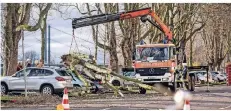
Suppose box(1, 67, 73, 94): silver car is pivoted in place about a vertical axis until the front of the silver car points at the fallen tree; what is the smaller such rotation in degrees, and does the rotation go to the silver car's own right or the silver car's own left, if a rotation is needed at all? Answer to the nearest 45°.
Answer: approximately 135° to the silver car's own right

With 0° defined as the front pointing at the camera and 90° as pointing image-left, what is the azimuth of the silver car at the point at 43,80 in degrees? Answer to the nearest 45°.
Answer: approximately 135°

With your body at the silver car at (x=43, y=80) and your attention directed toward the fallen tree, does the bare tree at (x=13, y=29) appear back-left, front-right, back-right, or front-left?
back-left
